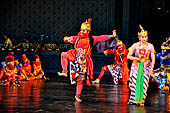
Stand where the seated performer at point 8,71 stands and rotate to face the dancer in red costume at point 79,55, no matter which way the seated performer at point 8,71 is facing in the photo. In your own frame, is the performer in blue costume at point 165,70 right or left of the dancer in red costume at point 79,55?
left

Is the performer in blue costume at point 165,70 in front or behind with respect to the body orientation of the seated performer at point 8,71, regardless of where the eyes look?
in front

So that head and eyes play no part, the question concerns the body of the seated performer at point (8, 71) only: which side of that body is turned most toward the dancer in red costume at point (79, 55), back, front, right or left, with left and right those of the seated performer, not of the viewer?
left

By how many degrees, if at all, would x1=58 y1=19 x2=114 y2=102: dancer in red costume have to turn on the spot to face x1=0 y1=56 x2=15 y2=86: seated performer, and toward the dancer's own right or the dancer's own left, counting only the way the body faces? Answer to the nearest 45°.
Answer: approximately 90° to the dancer's own right

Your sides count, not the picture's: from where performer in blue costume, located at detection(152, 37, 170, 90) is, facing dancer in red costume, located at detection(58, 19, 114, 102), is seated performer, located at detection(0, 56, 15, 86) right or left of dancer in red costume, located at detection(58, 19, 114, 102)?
right

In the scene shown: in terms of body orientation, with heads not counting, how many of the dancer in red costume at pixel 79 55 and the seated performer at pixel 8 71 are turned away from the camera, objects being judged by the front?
0
